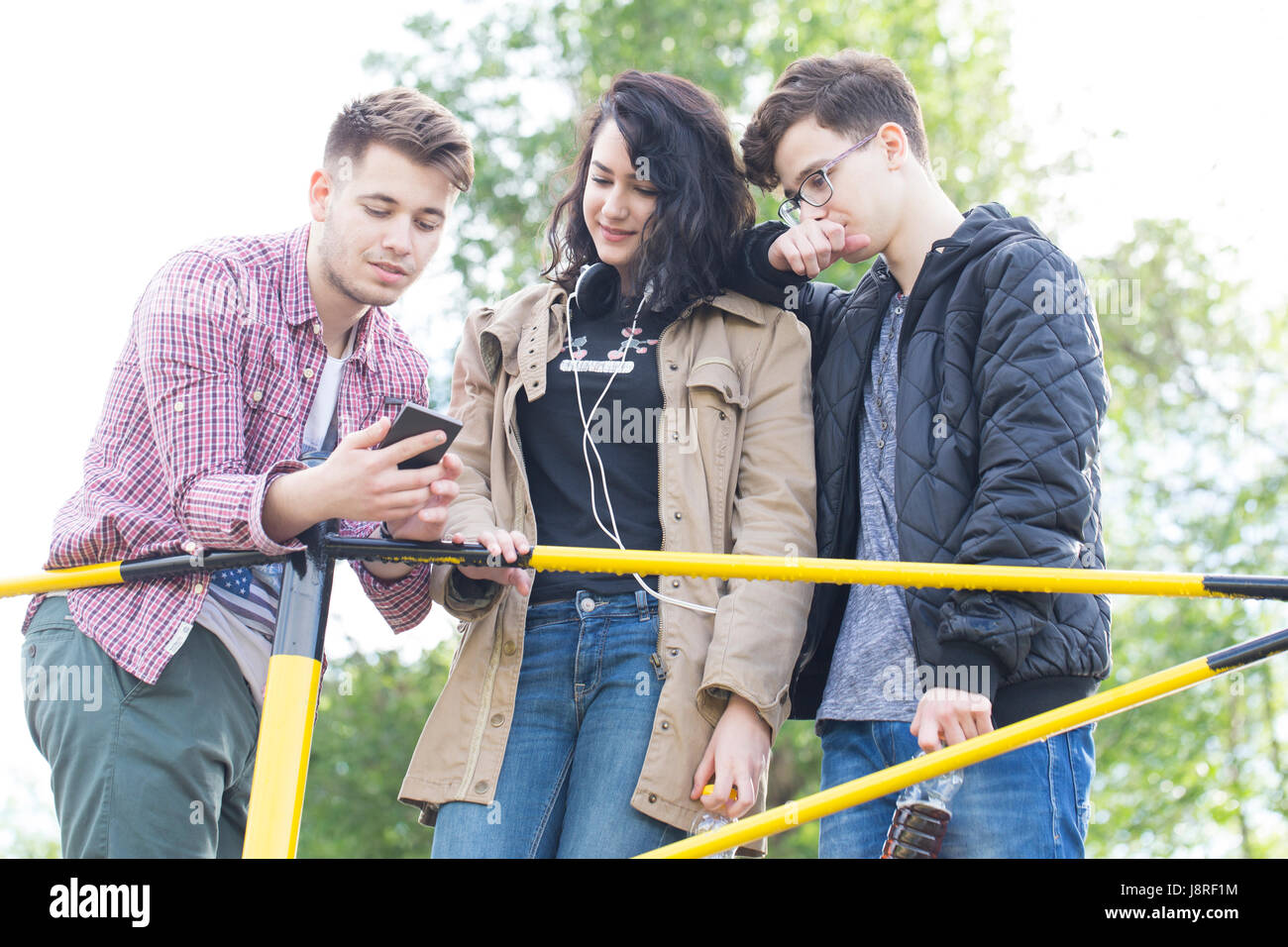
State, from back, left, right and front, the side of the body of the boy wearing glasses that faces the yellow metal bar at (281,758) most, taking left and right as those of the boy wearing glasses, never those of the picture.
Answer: front

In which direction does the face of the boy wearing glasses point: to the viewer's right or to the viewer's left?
to the viewer's left

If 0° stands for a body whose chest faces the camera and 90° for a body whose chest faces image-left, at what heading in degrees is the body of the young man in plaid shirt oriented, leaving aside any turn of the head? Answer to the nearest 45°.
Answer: approximately 315°

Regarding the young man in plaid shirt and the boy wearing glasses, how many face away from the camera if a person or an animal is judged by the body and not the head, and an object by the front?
0

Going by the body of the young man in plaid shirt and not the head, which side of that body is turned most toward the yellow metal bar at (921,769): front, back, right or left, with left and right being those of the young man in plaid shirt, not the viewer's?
front

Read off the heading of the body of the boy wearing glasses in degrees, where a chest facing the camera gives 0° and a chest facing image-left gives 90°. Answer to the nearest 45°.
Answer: approximately 45°
